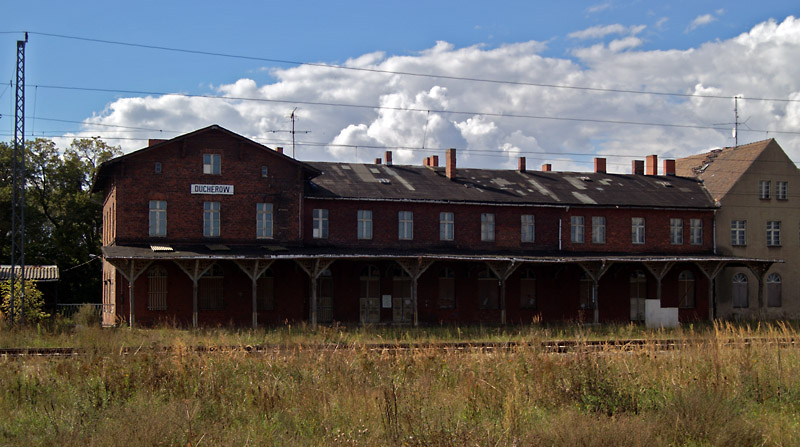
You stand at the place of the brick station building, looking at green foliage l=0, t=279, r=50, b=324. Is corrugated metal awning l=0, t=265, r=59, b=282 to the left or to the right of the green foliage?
right

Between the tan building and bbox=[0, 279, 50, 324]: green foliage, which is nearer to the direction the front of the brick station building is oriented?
the green foliage

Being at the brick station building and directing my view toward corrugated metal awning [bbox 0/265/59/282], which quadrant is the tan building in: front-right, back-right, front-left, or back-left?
back-right

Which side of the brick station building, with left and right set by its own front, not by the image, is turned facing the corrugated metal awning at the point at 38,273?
right

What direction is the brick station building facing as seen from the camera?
toward the camera

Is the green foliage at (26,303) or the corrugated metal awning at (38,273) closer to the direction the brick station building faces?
the green foliage

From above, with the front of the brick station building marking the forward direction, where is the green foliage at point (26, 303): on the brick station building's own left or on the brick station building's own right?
on the brick station building's own right

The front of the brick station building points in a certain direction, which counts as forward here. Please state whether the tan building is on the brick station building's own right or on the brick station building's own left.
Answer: on the brick station building's own left
